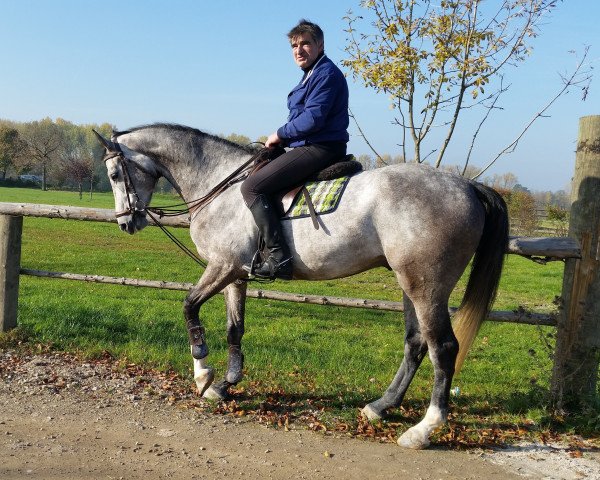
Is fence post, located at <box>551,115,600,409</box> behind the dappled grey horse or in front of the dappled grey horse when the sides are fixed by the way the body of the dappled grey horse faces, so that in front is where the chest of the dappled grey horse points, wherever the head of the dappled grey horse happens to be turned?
behind

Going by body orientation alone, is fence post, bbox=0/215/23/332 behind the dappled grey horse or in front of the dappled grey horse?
in front

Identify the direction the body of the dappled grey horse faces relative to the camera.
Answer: to the viewer's left

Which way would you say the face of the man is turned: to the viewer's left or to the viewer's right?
to the viewer's left

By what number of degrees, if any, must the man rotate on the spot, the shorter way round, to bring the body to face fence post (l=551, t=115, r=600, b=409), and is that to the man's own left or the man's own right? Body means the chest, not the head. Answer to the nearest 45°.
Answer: approximately 180°

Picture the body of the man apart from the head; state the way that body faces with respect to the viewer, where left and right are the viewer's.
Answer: facing to the left of the viewer
